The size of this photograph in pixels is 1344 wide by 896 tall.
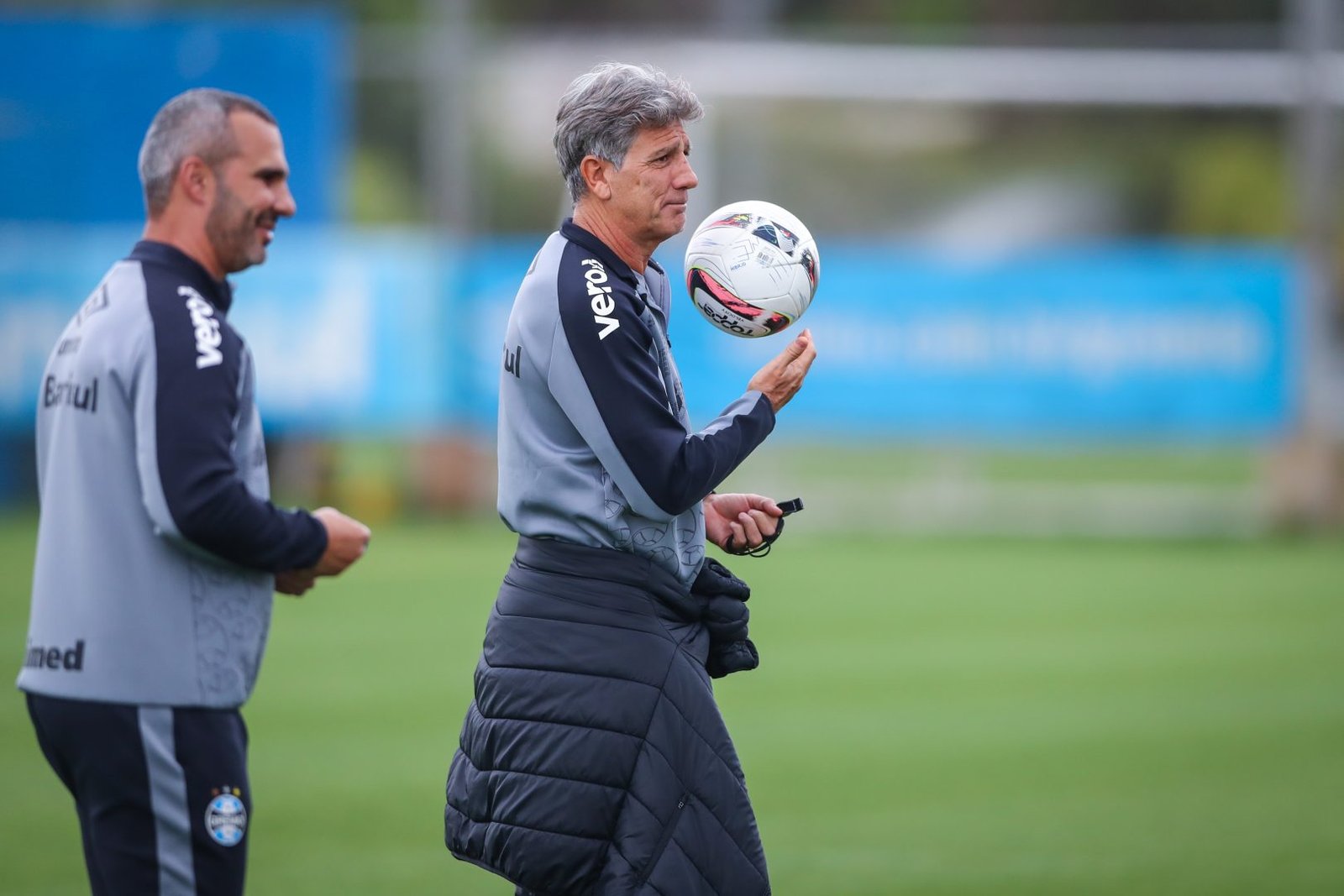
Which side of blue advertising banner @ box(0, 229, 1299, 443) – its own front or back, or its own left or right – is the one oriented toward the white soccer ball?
front

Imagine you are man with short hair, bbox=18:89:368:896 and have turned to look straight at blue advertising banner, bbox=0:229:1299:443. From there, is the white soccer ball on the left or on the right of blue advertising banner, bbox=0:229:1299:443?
right

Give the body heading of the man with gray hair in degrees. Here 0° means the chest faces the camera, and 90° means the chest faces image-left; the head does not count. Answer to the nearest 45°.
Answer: approximately 270°

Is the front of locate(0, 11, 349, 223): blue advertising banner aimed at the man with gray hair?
yes

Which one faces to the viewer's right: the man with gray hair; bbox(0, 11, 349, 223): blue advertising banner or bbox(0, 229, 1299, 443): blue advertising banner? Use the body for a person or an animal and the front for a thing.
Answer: the man with gray hair

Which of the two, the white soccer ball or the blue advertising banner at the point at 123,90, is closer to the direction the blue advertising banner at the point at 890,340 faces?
the white soccer ball

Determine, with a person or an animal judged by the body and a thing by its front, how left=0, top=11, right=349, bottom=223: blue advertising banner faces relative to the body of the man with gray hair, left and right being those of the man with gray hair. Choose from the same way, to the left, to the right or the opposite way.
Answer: to the right

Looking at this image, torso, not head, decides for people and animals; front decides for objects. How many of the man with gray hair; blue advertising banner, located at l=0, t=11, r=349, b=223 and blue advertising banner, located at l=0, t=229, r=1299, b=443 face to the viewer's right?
1

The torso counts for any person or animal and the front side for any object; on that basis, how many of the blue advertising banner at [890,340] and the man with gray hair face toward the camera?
1

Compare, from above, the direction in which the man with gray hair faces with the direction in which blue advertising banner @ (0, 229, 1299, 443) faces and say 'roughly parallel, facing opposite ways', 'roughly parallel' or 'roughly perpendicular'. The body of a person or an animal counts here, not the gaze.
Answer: roughly perpendicular

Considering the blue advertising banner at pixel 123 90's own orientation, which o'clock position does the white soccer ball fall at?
The white soccer ball is roughly at 12 o'clock from the blue advertising banner.

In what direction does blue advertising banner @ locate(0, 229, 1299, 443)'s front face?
toward the camera

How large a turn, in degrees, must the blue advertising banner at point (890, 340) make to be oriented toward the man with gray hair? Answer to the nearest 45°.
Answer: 0° — it already faces them

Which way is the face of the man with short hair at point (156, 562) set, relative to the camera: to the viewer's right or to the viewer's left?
to the viewer's right

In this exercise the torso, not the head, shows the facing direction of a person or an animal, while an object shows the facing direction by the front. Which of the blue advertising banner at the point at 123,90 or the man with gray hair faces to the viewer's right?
the man with gray hair

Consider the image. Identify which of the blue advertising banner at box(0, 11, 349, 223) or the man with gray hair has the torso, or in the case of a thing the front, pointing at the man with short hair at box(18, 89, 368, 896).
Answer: the blue advertising banner

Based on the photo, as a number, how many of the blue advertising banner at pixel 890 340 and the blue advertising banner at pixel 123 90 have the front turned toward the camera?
2
